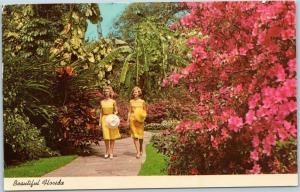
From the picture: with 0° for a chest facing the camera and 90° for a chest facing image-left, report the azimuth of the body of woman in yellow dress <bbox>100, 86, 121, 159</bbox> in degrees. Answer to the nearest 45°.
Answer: approximately 0°

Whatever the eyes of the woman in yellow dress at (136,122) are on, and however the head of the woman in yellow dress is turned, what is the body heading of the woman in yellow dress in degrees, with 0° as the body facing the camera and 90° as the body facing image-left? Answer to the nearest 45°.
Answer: approximately 0°

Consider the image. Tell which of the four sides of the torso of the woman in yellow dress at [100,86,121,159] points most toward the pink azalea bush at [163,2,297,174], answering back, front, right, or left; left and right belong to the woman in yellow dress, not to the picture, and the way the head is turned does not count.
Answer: left

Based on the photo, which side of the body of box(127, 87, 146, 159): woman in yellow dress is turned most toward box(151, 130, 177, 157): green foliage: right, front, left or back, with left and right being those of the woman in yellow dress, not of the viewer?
left

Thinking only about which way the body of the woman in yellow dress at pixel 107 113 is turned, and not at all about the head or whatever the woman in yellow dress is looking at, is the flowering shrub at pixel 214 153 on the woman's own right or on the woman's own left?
on the woman's own left

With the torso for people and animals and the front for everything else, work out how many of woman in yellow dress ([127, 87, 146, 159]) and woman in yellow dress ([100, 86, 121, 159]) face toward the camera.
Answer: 2

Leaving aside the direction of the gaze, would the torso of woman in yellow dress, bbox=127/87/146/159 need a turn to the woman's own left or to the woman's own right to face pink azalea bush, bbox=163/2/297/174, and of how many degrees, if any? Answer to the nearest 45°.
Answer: approximately 90° to the woman's own left
